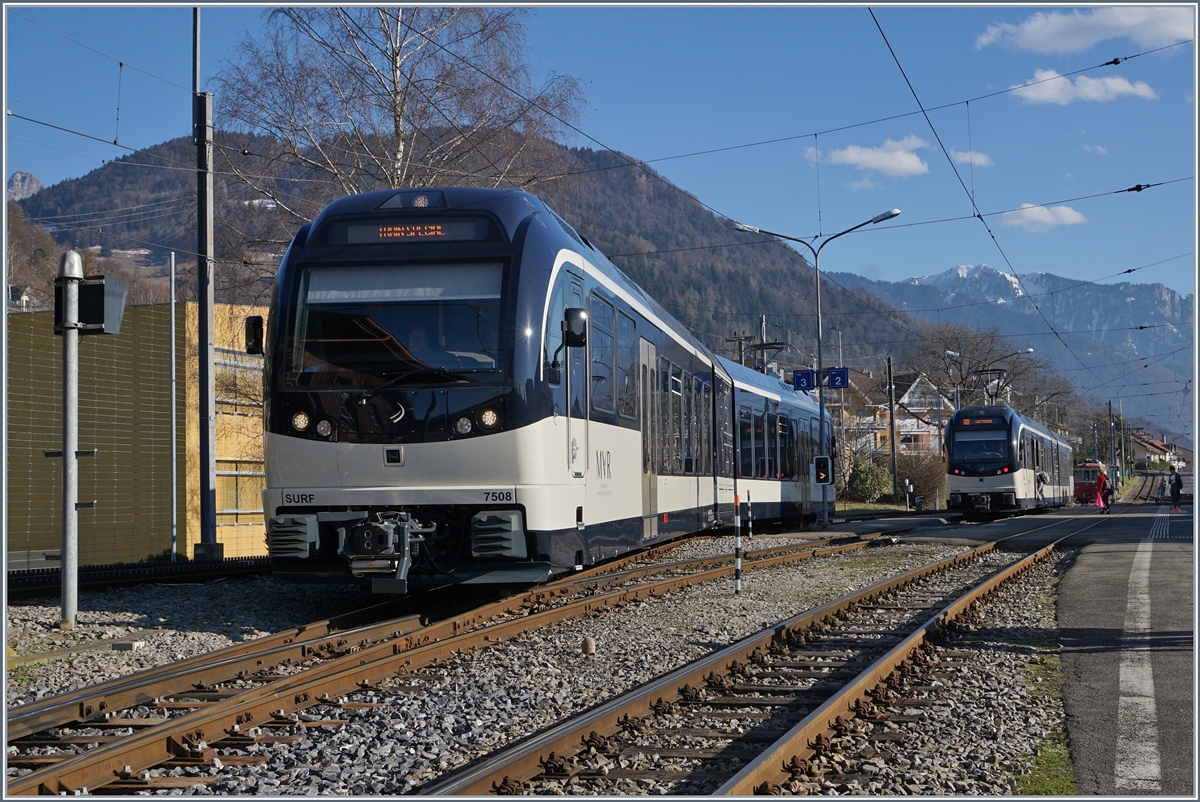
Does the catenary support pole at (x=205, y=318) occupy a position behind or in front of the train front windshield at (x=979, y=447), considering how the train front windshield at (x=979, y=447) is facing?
in front

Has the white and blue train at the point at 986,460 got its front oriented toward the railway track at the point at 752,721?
yes

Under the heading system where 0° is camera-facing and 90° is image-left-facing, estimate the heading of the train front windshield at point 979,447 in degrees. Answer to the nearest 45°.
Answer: approximately 0°

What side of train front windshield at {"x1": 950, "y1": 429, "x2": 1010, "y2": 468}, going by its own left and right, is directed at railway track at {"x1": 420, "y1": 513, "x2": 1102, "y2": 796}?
front

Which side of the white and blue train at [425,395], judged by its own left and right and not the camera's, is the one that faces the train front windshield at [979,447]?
back

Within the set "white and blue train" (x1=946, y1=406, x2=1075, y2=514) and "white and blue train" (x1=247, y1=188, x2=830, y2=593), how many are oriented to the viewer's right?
0

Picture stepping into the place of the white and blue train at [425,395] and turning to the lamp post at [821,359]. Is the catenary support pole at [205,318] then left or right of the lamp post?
left

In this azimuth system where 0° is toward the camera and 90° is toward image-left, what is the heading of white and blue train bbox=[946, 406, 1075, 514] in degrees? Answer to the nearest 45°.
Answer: approximately 0°

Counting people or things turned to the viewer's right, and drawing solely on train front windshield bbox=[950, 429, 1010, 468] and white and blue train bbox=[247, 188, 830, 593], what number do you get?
0
